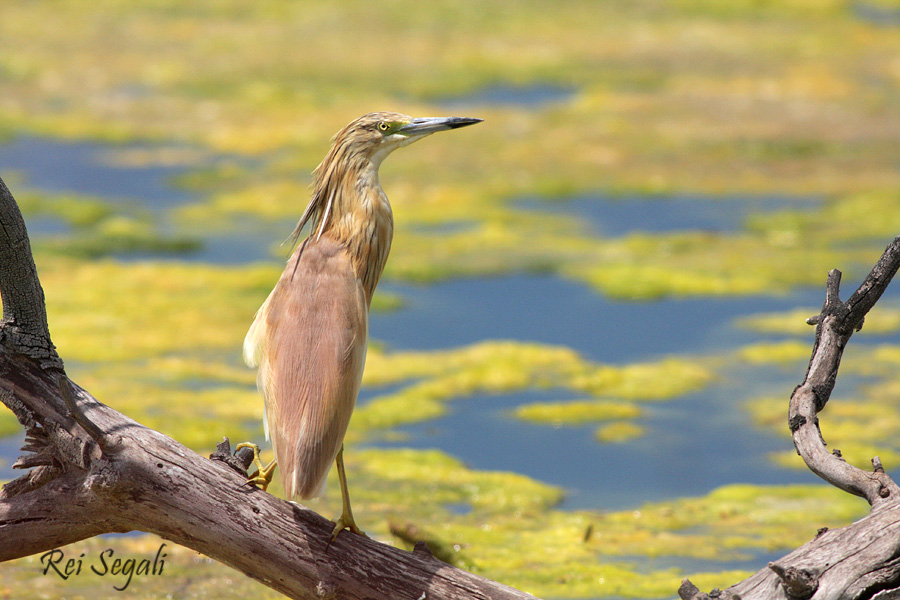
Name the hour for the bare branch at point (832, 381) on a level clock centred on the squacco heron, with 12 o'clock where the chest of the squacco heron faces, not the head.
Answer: The bare branch is roughly at 2 o'clock from the squacco heron.

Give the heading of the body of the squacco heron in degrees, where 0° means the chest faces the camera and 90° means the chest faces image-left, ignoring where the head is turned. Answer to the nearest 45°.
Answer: approximately 225°

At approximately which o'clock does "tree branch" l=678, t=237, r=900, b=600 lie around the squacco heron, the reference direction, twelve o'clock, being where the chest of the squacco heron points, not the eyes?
The tree branch is roughly at 2 o'clock from the squacco heron.
